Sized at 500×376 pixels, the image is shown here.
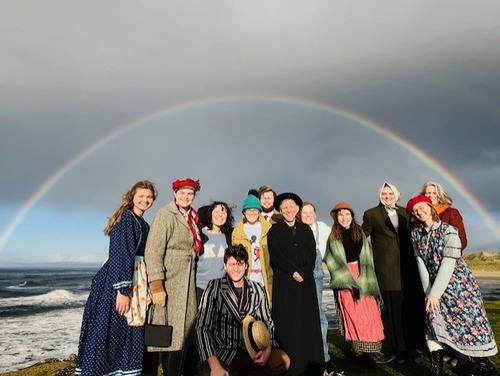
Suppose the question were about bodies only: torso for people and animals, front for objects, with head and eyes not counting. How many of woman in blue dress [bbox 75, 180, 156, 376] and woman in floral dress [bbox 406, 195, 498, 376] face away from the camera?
0

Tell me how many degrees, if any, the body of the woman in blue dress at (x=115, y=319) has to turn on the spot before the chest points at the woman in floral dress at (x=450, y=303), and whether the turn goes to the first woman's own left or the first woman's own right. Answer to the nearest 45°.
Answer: approximately 45° to the first woman's own left

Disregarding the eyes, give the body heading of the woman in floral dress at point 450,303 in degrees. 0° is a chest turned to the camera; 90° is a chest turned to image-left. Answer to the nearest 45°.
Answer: approximately 45°

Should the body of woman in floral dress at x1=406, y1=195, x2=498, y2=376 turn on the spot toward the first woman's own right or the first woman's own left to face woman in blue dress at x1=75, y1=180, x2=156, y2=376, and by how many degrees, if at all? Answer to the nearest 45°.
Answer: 0° — they already face them

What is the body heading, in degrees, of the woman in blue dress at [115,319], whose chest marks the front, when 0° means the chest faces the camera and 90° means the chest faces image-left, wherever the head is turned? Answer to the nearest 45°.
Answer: approximately 315°
